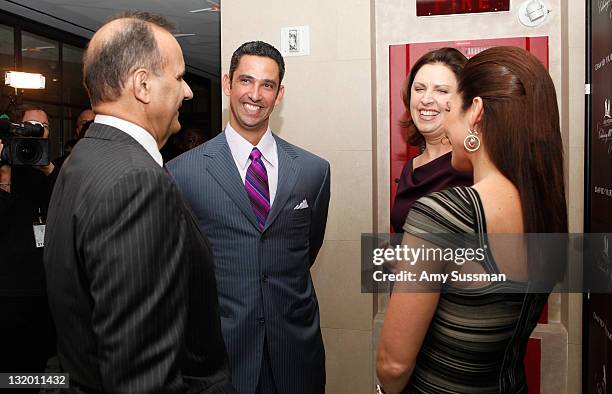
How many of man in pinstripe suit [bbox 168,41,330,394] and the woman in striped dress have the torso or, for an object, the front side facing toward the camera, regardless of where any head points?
1

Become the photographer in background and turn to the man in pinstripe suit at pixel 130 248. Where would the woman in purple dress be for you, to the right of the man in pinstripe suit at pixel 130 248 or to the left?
left

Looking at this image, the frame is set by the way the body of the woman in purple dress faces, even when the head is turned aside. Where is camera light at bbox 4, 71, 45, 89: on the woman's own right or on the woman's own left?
on the woman's own right

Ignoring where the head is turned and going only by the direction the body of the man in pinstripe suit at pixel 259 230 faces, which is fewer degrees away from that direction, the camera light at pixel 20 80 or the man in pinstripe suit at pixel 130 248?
the man in pinstripe suit

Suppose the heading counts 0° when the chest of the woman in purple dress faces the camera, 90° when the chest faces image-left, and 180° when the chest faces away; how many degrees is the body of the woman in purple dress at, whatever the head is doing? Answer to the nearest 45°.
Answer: approximately 45°

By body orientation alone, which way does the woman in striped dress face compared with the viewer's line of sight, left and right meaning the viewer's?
facing away from the viewer and to the left of the viewer
